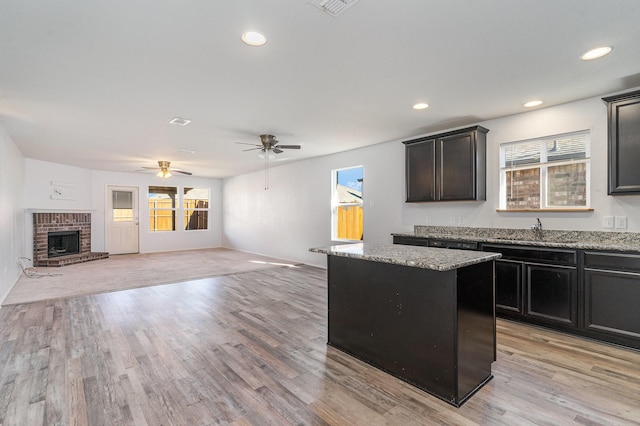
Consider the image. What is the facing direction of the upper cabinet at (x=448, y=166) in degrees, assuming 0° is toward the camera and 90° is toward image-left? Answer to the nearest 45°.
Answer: approximately 45°

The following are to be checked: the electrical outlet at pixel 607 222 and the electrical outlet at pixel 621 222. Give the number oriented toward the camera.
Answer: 2

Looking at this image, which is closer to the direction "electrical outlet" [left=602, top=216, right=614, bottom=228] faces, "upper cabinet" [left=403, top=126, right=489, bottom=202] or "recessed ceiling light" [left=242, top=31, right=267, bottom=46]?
the recessed ceiling light

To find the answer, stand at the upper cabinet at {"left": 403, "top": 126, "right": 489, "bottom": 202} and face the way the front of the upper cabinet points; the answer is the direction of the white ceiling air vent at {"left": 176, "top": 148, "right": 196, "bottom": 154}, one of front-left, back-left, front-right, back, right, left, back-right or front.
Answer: front-right

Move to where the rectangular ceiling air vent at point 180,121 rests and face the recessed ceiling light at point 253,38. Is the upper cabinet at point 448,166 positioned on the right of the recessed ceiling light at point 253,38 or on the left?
left

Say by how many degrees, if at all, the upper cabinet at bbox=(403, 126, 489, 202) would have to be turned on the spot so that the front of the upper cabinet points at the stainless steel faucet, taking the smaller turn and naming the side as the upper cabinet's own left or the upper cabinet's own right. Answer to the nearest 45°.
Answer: approximately 135° to the upper cabinet's own left

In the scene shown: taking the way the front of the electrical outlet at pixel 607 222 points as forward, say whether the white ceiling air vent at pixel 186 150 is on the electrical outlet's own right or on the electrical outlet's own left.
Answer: on the electrical outlet's own right

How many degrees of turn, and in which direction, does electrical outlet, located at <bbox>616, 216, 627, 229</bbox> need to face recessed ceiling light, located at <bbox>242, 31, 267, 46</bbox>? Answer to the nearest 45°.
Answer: approximately 45° to its right

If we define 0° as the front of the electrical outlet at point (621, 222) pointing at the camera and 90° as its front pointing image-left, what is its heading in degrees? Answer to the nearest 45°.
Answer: approximately 0°
